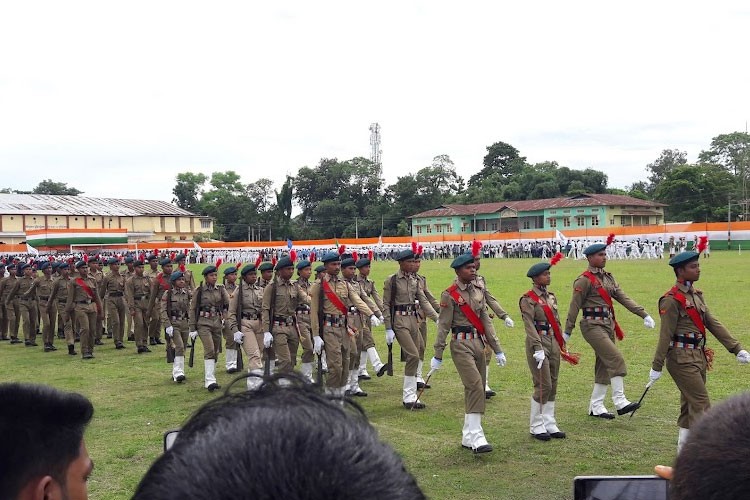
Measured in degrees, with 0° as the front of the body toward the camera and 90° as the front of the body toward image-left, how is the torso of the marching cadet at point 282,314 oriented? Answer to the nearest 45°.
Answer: approximately 315°

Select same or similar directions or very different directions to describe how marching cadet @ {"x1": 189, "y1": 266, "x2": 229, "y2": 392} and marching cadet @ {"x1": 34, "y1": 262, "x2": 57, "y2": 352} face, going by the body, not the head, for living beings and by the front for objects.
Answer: same or similar directions

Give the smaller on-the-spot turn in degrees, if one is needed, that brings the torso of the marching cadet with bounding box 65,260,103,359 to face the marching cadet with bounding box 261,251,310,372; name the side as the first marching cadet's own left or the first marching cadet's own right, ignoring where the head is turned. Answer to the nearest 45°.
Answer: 0° — they already face them

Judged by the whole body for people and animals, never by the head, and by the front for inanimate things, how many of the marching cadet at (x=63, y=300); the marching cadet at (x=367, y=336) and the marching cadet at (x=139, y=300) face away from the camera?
0

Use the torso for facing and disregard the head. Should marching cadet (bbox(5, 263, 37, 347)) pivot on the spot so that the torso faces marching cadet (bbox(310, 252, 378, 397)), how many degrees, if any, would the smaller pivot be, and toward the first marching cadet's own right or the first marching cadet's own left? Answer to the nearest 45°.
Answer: approximately 45° to the first marching cadet's own right

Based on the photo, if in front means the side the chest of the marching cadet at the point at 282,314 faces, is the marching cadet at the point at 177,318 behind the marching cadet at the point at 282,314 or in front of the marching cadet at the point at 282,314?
behind

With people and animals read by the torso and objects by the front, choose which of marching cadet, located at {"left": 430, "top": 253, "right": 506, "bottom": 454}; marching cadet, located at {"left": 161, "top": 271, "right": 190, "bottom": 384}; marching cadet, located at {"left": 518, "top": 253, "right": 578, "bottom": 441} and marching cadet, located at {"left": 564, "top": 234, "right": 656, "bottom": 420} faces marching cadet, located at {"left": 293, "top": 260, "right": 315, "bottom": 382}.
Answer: marching cadet, located at {"left": 161, "top": 271, "right": 190, "bottom": 384}

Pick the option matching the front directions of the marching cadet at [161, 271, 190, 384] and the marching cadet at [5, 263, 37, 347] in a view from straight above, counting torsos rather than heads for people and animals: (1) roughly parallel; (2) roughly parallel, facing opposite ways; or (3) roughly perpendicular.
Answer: roughly parallel

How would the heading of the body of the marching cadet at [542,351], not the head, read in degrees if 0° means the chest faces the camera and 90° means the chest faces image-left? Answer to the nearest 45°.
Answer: approximately 315°

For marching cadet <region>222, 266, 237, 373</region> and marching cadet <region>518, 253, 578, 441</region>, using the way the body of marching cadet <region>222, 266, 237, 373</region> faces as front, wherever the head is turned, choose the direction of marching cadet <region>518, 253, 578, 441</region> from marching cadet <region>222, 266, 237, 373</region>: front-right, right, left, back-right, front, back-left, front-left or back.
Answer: front

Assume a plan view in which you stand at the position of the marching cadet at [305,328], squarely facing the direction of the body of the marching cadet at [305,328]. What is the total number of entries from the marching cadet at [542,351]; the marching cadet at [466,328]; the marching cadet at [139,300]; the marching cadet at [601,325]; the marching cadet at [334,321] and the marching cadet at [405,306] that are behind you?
1

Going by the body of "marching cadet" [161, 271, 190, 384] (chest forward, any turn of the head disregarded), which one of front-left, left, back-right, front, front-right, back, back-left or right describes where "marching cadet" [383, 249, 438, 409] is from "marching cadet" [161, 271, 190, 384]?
front

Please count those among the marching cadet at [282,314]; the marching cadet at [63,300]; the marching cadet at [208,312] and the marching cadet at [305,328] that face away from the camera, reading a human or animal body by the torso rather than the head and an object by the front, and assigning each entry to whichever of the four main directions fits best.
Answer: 0

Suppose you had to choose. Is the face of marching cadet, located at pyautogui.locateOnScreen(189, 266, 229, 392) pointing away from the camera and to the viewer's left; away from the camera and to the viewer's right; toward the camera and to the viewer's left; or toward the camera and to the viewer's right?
toward the camera and to the viewer's right

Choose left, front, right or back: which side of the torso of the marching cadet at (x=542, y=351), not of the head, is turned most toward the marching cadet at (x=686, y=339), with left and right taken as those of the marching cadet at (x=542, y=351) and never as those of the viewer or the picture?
front

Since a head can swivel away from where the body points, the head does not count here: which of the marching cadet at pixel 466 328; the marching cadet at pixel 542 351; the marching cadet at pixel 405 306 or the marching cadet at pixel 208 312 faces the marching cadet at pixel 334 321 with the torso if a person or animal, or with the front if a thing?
the marching cadet at pixel 208 312

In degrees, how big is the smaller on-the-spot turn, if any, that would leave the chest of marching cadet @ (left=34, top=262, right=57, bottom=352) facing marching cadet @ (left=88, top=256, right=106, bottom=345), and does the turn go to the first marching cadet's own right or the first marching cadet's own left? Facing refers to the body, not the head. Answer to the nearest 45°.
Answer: approximately 45° to the first marching cadet's own left

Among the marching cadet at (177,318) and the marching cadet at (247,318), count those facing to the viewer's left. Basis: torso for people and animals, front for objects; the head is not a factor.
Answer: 0

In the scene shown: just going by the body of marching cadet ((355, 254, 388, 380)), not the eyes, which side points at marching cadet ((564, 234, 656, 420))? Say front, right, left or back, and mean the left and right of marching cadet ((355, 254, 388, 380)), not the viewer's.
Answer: front

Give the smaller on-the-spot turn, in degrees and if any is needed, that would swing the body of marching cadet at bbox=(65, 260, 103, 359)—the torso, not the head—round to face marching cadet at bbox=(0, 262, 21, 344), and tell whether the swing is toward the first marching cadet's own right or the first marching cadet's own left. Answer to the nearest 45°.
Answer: approximately 180°

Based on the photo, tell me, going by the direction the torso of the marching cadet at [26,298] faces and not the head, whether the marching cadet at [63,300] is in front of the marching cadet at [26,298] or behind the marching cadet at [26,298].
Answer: in front

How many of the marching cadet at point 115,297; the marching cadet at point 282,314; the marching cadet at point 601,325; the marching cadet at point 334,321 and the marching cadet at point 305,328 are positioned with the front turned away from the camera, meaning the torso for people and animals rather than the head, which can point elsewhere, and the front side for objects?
0

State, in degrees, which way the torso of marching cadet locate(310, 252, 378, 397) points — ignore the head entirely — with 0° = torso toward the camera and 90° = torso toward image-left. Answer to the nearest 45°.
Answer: approximately 315°

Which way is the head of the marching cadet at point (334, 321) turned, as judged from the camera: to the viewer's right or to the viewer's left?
to the viewer's right

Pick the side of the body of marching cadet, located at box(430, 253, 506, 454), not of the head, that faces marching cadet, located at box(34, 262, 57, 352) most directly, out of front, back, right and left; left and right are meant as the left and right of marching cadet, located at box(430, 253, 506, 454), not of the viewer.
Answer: back
